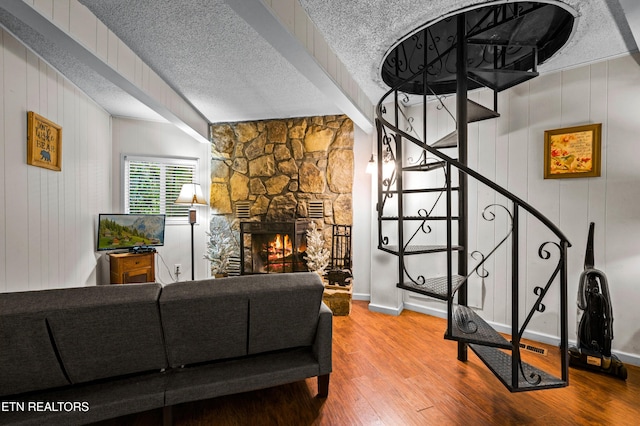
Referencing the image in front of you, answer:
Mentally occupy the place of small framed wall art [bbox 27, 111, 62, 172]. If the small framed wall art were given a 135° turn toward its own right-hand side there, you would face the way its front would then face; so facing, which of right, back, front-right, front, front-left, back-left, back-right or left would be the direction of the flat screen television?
back-right

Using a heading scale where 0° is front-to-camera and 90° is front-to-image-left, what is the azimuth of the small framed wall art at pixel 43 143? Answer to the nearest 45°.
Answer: approximately 315°

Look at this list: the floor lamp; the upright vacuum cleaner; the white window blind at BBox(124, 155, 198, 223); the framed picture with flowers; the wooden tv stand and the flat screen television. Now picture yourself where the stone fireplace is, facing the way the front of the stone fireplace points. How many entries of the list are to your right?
4

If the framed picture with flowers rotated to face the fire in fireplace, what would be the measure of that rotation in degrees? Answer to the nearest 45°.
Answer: approximately 45° to its right

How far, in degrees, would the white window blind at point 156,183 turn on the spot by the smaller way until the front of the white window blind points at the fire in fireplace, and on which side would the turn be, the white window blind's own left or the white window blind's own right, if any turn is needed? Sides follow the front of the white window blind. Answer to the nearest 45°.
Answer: approximately 45° to the white window blind's own left

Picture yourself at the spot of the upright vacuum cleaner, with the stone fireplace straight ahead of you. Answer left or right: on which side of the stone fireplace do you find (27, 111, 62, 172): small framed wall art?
left

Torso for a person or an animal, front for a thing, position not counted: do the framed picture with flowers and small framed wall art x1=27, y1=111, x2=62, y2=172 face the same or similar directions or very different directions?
very different directions

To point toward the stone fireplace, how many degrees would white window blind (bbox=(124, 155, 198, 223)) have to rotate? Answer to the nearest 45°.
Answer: approximately 45° to its left

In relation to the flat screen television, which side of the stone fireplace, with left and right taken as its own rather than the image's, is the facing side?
right

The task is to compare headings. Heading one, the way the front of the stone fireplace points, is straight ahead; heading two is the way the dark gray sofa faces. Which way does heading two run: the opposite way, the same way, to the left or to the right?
the opposite way

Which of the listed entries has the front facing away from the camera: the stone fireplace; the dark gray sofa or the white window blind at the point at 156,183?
the dark gray sofa

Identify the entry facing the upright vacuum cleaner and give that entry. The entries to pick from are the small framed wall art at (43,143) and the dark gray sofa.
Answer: the small framed wall art
